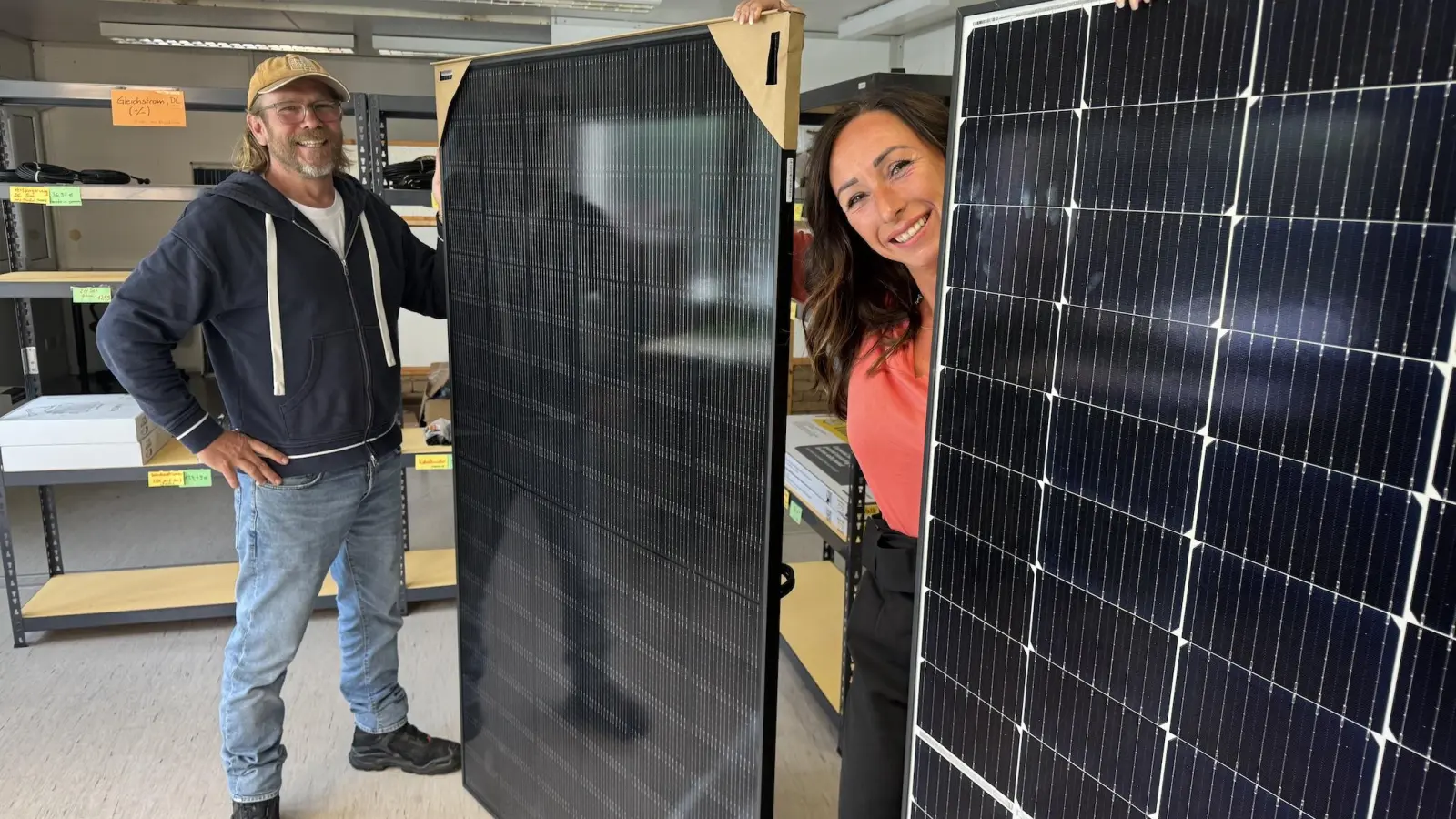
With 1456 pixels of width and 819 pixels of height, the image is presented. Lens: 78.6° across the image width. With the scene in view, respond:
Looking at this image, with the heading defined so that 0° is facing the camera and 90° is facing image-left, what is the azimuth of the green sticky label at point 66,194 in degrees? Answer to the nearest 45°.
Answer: approximately 0°

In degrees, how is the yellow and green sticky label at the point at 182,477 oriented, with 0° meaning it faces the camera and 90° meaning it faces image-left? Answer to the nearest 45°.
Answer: approximately 0°

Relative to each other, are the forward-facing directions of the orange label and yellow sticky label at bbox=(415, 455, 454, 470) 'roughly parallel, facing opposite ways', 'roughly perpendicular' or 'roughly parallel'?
roughly parallel

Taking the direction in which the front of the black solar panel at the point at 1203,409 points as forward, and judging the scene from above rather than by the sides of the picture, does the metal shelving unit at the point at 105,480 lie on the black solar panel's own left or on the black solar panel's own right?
on the black solar panel's own right

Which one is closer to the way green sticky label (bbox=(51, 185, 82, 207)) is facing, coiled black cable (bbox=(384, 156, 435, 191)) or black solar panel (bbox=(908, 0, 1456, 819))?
the black solar panel

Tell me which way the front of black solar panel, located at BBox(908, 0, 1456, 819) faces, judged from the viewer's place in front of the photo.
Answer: facing the viewer and to the left of the viewer

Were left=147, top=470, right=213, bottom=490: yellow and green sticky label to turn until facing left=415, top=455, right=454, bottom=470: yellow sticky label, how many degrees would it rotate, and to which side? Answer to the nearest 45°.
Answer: approximately 45° to its left

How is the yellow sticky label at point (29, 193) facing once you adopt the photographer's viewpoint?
facing the viewer

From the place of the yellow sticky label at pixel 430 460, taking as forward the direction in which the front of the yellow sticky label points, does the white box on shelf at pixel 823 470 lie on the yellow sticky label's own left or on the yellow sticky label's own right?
on the yellow sticky label's own left

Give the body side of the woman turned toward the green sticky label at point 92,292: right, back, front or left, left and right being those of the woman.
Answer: right

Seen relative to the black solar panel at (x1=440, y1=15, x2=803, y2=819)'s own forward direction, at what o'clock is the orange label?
The orange label is roughly at 3 o'clock from the black solar panel.

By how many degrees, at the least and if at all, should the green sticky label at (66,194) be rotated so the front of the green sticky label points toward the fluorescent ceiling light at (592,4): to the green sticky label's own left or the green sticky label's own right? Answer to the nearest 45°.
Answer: approximately 135° to the green sticky label's own left

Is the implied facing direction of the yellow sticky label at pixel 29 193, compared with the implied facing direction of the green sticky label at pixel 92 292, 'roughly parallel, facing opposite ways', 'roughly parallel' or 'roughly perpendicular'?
roughly parallel

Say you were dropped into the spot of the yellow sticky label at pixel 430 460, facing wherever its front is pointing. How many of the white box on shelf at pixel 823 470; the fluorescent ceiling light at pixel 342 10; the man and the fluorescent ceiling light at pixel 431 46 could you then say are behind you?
2

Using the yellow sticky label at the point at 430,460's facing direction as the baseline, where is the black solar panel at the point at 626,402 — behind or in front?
in front

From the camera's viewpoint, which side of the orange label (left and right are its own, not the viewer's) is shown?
front
